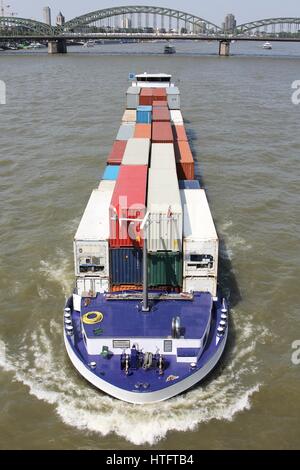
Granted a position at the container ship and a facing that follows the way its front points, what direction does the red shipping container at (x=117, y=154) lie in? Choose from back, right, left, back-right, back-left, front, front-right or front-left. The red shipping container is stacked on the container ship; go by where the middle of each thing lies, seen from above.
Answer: back

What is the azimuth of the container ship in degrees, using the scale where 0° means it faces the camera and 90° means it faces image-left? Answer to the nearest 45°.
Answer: approximately 0°

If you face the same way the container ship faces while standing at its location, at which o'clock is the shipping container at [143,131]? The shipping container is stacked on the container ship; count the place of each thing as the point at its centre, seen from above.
The shipping container is roughly at 6 o'clock from the container ship.
